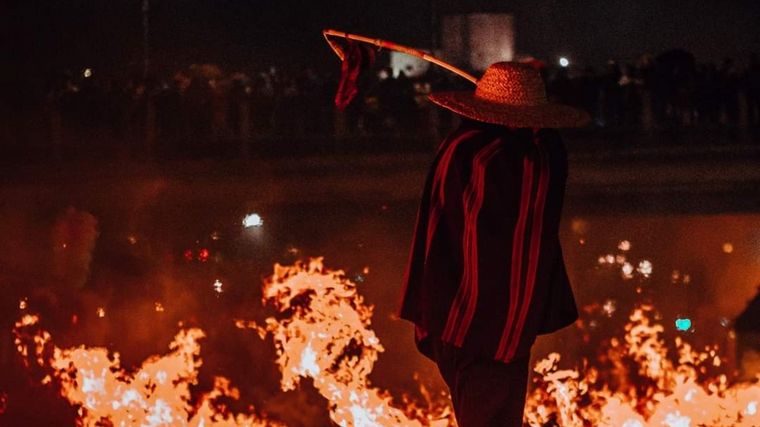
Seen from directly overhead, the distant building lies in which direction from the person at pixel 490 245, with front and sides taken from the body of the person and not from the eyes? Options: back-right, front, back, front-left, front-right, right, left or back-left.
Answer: front

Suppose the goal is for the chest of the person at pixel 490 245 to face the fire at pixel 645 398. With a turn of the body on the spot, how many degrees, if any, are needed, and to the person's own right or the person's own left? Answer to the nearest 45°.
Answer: approximately 45° to the person's own right

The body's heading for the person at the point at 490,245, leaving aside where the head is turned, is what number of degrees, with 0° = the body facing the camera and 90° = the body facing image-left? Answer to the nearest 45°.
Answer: approximately 180°

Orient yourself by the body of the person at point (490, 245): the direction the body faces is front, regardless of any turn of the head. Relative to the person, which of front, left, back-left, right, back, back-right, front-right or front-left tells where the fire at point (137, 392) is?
front-left
